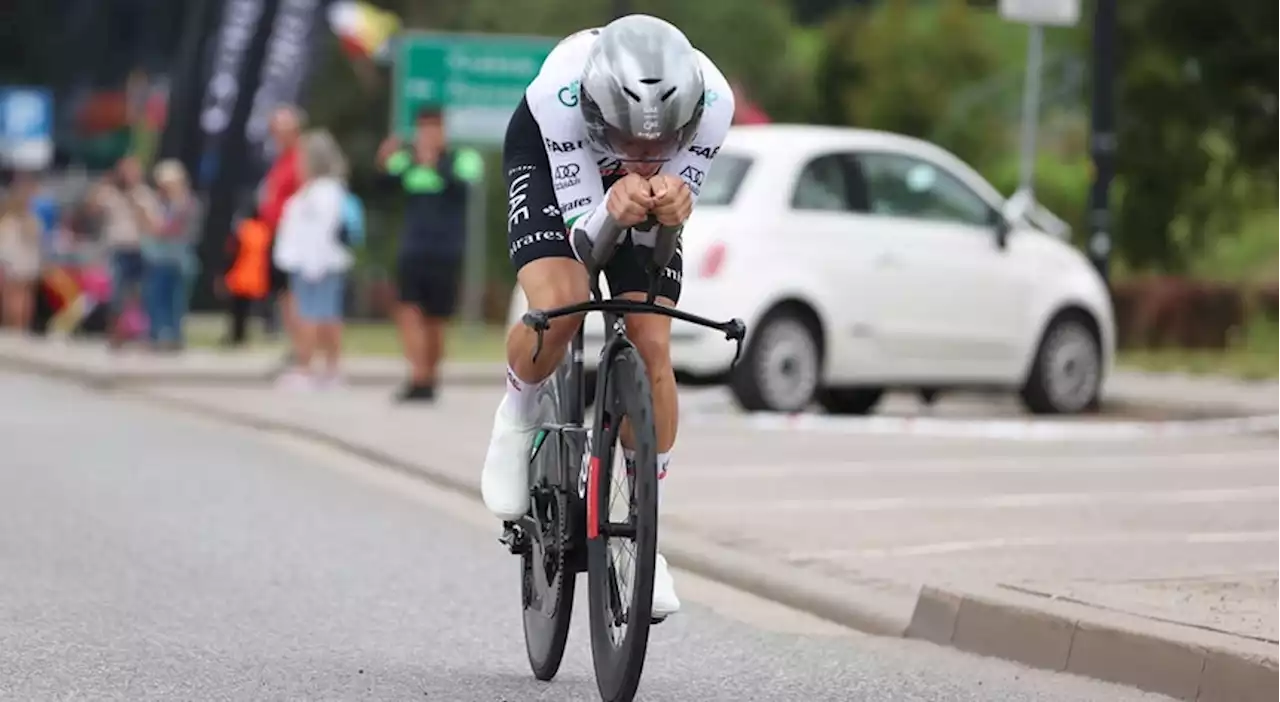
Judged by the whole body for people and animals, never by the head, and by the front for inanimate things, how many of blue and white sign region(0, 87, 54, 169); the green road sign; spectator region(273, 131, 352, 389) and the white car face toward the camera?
2

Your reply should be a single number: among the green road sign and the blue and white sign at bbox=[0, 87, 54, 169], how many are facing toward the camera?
2

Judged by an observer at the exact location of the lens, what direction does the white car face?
facing away from the viewer and to the right of the viewer

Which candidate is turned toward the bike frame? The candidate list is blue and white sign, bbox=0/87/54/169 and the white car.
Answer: the blue and white sign
